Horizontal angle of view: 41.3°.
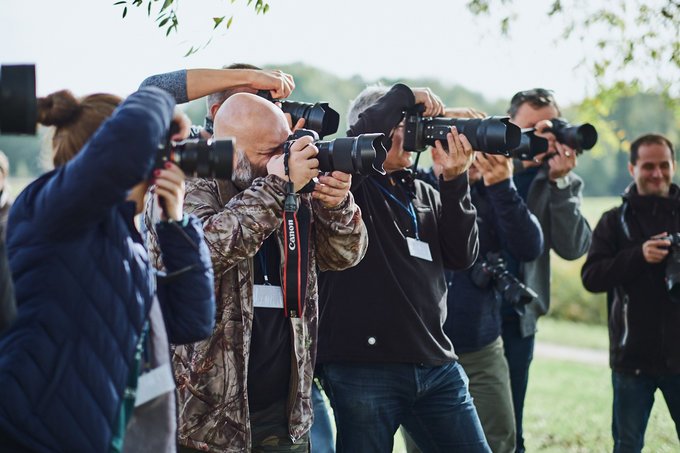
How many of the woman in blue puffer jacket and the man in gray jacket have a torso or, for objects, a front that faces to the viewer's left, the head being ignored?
0

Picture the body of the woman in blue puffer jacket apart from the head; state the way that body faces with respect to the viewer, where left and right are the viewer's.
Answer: facing to the right of the viewer

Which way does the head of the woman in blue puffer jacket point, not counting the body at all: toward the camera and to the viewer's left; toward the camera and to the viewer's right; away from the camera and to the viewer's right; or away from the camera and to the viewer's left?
away from the camera and to the viewer's right

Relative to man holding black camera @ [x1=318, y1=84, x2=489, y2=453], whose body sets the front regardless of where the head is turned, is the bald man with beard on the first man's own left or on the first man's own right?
on the first man's own right

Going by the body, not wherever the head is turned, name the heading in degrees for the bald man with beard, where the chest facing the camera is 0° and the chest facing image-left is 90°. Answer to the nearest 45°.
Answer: approximately 315°

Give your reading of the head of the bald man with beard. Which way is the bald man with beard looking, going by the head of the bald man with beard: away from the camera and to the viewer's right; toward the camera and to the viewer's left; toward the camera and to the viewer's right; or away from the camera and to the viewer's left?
toward the camera and to the viewer's right

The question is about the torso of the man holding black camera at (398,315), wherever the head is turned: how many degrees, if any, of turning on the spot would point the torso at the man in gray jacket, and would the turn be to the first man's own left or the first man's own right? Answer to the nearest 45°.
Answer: approximately 90° to the first man's own left

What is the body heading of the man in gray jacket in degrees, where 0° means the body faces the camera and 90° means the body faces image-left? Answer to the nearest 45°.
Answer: approximately 315°

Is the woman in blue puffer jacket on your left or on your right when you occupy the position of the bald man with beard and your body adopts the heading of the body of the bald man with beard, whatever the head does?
on your right
